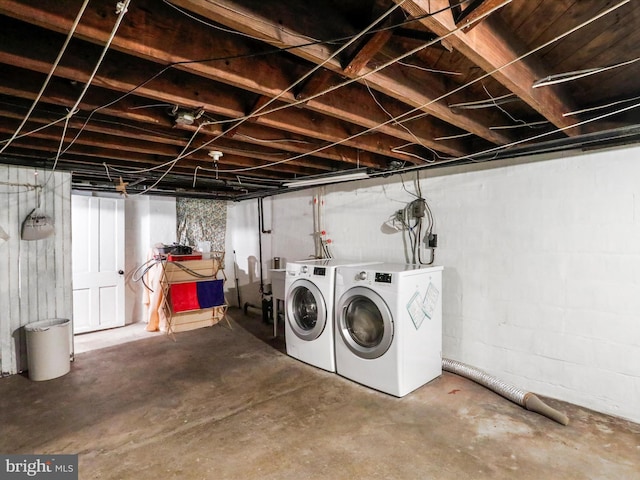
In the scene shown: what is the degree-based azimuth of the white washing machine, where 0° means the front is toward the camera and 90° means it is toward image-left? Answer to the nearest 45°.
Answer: approximately 45°

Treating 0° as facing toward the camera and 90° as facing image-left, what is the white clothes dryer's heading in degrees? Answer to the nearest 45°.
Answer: approximately 45°

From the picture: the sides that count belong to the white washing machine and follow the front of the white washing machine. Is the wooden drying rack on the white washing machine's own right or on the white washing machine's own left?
on the white washing machine's own right

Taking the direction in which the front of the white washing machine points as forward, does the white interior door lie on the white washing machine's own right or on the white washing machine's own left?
on the white washing machine's own right

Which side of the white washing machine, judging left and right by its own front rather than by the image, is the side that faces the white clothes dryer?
left
